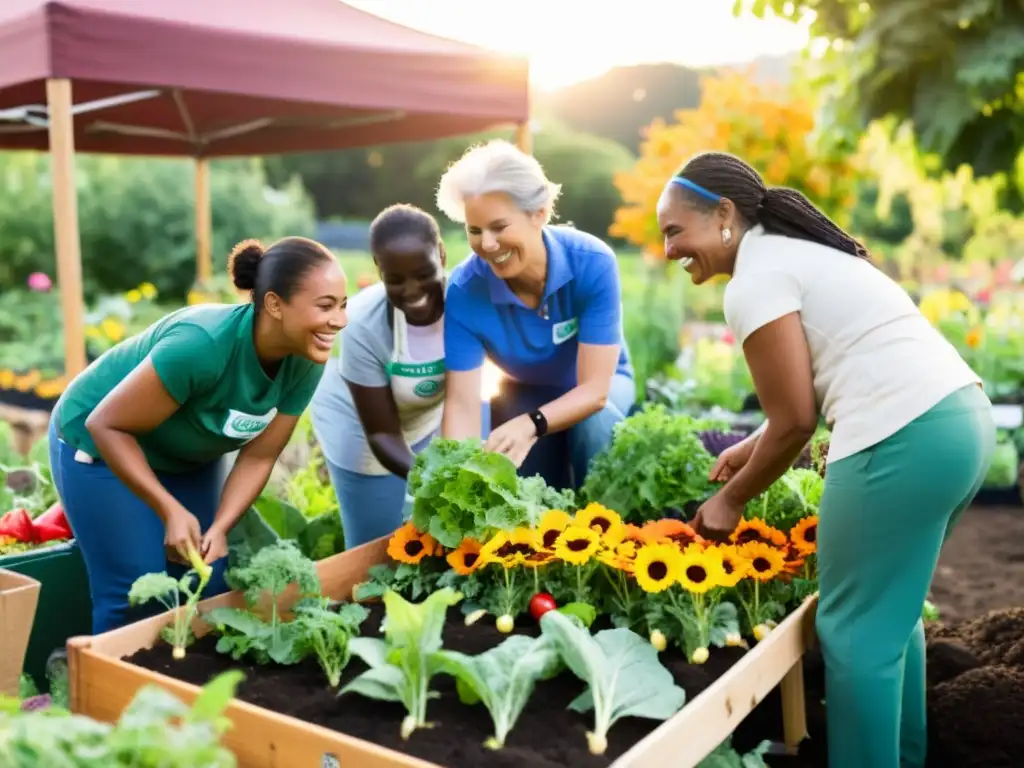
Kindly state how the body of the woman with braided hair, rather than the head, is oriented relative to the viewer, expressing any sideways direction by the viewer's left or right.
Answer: facing to the left of the viewer

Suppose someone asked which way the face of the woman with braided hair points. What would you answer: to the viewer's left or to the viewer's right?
to the viewer's left

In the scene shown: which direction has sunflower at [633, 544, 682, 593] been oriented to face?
toward the camera

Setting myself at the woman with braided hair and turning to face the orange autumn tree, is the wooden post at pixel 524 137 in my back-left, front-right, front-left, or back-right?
front-left

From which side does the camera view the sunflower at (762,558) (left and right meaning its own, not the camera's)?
front

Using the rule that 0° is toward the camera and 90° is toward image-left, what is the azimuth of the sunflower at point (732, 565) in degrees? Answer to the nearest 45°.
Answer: approximately 0°

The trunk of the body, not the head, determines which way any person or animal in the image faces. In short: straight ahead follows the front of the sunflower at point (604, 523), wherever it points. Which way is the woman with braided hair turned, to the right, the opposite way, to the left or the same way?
to the right

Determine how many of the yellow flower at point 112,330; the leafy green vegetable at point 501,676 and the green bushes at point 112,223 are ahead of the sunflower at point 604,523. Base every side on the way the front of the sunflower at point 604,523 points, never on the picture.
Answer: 1

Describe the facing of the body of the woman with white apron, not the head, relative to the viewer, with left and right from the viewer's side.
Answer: facing the viewer and to the right of the viewer

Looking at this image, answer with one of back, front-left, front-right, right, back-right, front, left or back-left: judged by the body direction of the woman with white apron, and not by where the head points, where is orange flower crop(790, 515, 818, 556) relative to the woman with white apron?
front

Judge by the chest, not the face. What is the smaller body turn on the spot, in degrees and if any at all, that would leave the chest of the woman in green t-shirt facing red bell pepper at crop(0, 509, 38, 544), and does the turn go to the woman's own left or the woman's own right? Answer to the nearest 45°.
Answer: approximately 180°

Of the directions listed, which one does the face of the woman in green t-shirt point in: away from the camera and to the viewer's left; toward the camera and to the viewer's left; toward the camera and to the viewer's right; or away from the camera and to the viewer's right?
toward the camera and to the viewer's right

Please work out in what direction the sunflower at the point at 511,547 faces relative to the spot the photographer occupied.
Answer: facing the viewer
